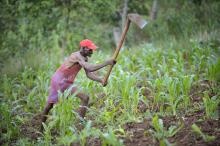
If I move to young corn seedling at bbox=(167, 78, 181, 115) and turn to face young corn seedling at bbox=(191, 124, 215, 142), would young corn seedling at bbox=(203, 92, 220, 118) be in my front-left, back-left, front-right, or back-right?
front-left

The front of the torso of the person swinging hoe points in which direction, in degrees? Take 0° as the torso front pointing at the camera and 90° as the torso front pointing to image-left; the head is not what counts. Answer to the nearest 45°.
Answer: approximately 270°

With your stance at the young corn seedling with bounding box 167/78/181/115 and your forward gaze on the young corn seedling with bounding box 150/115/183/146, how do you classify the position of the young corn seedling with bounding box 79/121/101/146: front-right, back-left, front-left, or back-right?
front-right

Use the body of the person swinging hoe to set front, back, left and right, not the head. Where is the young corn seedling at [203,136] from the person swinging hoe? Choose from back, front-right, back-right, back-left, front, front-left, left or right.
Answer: front-right

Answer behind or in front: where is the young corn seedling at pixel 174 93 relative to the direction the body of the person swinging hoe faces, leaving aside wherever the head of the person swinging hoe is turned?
in front

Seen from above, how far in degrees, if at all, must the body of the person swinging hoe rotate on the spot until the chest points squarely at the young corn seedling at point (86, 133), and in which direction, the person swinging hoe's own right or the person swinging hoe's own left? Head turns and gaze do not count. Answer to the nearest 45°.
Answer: approximately 90° to the person swinging hoe's own right

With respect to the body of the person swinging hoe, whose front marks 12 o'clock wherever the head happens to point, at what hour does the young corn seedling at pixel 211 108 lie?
The young corn seedling is roughly at 1 o'clock from the person swinging hoe.

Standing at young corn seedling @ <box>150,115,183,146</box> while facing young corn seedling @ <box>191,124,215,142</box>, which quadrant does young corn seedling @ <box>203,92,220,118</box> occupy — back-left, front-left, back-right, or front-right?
front-left

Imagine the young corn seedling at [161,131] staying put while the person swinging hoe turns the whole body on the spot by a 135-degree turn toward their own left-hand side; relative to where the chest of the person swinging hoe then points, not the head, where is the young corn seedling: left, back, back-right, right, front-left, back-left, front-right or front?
back
